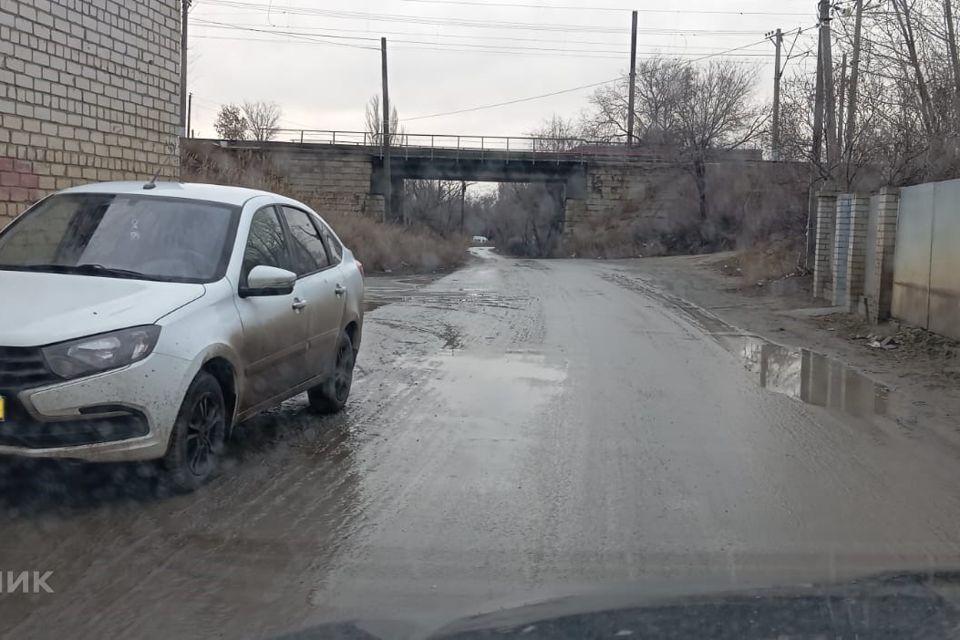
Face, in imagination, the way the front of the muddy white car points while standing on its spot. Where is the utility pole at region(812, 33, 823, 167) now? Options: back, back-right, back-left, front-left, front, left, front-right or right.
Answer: back

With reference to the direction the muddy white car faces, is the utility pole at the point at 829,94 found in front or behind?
behind

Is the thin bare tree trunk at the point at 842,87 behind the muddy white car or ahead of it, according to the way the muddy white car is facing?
behind

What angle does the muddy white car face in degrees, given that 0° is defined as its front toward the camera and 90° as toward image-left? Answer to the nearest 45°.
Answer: approximately 45°

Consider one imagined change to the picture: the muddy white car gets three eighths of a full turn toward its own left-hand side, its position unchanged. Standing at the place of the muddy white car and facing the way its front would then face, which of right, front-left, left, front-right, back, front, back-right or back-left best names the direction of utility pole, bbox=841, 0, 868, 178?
front-left

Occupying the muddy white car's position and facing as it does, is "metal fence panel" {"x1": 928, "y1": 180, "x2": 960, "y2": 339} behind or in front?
behind

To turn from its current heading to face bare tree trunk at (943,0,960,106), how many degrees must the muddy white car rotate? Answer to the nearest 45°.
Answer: approximately 180°
